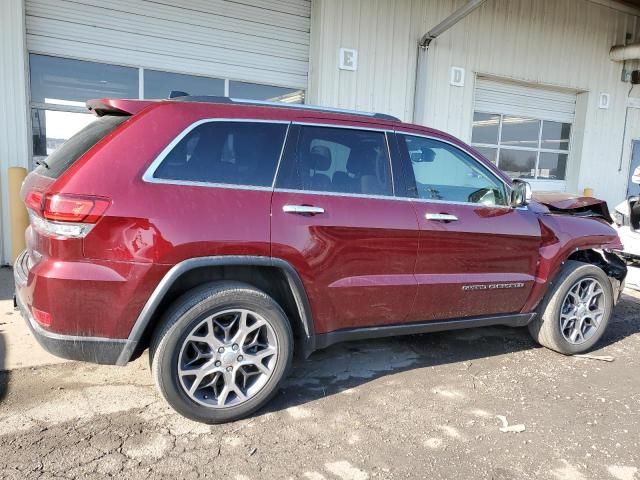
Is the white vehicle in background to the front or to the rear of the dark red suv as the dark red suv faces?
to the front

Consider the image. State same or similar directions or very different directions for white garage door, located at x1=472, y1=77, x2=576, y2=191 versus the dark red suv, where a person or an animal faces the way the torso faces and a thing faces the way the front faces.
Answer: very different directions

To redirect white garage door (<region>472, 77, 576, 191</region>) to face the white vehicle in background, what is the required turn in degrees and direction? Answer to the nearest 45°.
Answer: approximately 45° to its left

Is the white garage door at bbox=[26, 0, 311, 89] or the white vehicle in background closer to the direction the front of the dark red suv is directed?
the white vehicle in background

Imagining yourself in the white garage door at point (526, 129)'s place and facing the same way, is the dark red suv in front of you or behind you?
in front

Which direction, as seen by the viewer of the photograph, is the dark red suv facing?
facing away from the viewer and to the right of the viewer

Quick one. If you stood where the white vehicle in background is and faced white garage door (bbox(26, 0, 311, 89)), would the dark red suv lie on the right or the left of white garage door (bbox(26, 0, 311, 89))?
left

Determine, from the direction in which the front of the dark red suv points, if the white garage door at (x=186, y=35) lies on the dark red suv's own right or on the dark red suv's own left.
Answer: on the dark red suv's own left

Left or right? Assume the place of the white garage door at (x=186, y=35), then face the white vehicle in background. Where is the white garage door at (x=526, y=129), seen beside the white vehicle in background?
left
